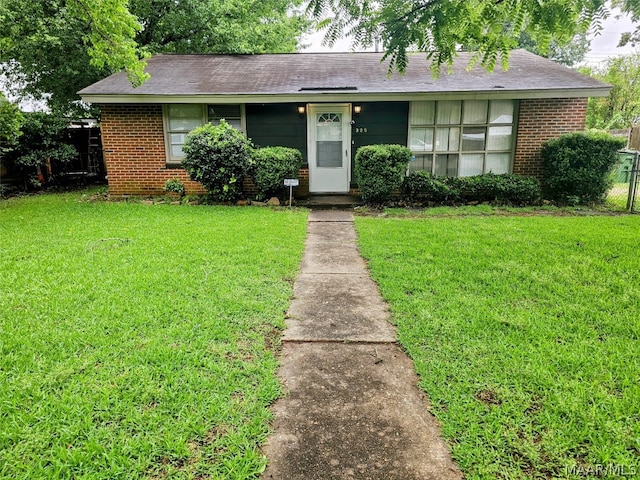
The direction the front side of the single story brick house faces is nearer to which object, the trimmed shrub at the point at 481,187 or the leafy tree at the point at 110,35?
the trimmed shrub

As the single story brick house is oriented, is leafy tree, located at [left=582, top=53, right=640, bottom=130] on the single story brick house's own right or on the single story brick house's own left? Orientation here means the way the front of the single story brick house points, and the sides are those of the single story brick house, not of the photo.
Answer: on the single story brick house's own left

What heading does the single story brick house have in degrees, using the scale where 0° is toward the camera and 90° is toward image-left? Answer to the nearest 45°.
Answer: approximately 0°

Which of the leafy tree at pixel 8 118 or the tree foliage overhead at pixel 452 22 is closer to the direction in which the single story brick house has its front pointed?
the tree foliage overhead

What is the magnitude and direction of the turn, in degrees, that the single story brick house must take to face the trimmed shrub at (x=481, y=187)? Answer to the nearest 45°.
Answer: approximately 90° to its left

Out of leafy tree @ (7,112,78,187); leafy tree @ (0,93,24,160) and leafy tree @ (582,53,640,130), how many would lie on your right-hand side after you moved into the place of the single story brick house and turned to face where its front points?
2

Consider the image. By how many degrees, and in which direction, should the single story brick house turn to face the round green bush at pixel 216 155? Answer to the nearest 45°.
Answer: approximately 45° to its right

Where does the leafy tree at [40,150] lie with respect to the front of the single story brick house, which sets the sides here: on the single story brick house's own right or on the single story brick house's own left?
on the single story brick house's own right

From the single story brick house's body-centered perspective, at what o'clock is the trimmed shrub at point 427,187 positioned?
The trimmed shrub is roughly at 10 o'clock from the single story brick house.
